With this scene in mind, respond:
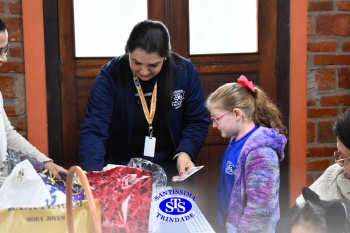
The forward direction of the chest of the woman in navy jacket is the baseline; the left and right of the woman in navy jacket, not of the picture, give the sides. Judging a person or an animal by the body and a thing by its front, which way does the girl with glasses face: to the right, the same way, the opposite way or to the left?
to the right

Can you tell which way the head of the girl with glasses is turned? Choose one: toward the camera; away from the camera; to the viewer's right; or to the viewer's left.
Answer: to the viewer's left

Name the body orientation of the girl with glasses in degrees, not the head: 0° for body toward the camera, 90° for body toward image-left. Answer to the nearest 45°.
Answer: approximately 90°

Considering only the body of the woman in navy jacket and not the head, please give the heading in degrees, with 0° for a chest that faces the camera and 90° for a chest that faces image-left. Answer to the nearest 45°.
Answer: approximately 0°

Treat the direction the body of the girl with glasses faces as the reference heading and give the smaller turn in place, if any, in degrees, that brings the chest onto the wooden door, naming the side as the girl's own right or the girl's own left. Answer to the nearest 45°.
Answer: approximately 90° to the girl's own right

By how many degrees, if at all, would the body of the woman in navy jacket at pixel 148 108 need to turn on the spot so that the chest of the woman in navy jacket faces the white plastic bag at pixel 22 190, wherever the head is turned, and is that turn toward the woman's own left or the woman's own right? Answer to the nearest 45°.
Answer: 0° — they already face it

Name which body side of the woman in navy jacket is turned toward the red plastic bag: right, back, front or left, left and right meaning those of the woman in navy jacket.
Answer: front
